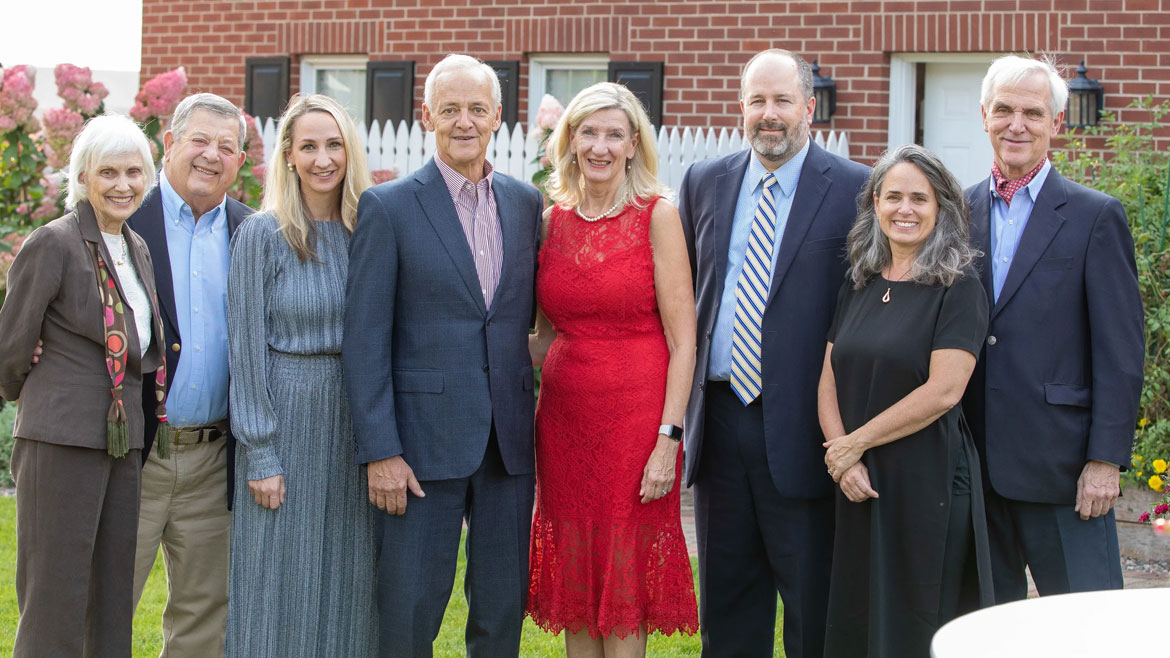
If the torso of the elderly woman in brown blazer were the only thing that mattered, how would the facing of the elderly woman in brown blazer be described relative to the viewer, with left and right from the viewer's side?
facing the viewer and to the right of the viewer

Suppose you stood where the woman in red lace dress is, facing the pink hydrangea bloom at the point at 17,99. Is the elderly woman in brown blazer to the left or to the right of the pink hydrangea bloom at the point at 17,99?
left

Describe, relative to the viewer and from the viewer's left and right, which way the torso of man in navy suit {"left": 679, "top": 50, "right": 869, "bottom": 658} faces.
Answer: facing the viewer

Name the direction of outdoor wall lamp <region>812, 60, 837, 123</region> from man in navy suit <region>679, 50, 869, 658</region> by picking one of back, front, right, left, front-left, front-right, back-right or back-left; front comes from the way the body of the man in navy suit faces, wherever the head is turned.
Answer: back

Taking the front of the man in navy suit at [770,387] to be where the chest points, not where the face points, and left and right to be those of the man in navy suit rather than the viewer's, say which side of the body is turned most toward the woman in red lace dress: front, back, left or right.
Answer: right

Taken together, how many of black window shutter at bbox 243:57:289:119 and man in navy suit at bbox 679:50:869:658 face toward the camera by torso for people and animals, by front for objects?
2

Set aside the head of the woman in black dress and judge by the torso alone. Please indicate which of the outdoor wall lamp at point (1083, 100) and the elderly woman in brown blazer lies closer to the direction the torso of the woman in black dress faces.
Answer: the elderly woman in brown blazer

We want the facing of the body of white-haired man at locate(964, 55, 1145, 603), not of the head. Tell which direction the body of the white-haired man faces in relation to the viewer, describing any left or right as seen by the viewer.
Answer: facing the viewer and to the left of the viewer
